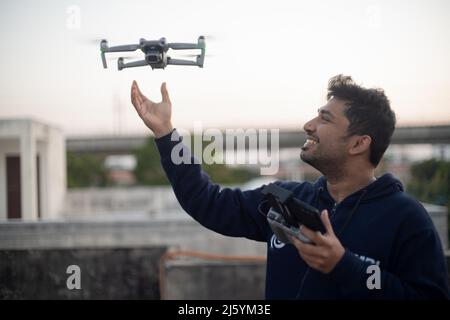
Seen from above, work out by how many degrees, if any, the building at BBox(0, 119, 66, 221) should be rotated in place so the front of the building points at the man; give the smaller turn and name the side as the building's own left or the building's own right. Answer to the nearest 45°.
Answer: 0° — it already faces them

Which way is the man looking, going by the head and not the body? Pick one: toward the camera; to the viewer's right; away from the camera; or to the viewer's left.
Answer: to the viewer's left

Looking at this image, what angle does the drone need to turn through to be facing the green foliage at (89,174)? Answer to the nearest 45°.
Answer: approximately 180°

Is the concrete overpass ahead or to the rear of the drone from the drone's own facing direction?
to the rear

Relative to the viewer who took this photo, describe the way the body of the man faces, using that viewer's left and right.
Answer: facing the viewer and to the left of the viewer

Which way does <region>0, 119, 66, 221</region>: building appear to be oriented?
toward the camera

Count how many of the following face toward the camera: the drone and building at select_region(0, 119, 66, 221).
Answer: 2

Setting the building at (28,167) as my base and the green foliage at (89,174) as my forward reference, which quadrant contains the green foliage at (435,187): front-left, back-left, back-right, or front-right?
front-right

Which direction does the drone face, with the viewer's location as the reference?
facing the viewer
